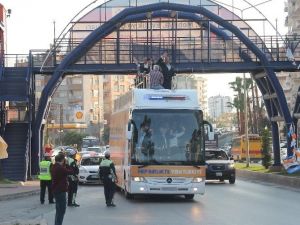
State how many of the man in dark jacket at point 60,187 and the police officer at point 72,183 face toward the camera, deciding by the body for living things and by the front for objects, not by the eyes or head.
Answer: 0

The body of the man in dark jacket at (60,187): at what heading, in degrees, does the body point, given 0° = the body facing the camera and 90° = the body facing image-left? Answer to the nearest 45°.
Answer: approximately 225°

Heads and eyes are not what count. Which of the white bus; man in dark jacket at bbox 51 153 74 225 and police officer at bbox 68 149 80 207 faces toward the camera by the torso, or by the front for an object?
the white bus

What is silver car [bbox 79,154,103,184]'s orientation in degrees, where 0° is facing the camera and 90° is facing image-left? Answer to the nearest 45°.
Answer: approximately 0°

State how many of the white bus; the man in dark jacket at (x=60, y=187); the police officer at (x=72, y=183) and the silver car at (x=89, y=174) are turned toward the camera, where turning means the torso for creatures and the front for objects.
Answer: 2

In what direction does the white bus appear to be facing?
toward the camera

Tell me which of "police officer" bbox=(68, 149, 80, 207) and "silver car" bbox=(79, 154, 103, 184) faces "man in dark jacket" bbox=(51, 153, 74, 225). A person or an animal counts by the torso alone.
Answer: the silver car

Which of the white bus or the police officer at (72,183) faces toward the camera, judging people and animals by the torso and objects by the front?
the white bus

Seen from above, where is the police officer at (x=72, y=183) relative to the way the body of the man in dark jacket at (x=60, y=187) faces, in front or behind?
in front

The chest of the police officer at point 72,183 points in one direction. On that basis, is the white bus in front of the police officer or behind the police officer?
in front
